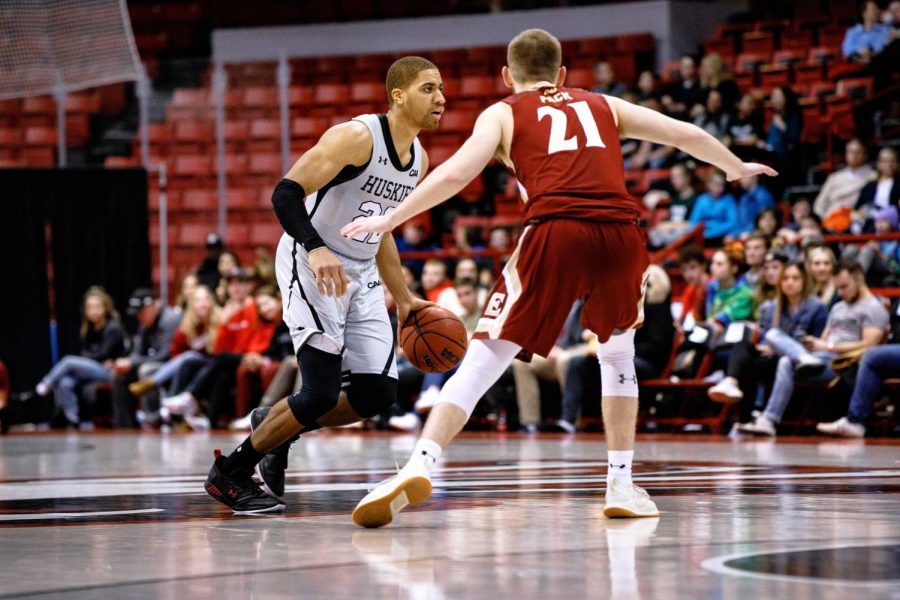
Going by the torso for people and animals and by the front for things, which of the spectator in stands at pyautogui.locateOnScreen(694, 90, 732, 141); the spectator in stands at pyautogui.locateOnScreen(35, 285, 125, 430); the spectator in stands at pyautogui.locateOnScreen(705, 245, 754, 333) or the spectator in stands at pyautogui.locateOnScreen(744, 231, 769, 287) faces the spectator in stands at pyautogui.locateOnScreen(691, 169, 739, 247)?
the spectator in stands at pyautogui.locateOnScreen(694, 90, 732, 141)

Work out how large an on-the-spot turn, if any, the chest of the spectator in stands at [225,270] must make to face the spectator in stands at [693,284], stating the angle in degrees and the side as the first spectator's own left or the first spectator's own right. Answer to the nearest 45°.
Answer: approximately 90° to the first spectator's own left

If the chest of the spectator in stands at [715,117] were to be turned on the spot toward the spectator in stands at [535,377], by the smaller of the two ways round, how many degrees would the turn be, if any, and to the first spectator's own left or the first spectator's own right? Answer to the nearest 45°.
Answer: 0° — they already face them

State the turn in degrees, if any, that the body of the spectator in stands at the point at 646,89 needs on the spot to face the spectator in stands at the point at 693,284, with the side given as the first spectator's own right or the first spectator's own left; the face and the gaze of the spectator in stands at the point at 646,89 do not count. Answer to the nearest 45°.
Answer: approximately 45° to the first spectator's own left

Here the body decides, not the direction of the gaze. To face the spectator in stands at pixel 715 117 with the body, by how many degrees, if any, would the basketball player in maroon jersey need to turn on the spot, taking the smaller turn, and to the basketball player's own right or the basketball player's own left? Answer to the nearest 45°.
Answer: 0° — they already face them

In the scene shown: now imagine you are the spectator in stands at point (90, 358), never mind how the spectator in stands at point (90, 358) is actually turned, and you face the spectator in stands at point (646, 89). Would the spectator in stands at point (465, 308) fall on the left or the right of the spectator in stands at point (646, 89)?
right

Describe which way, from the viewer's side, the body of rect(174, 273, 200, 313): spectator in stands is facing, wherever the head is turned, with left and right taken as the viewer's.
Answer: facing the viewer and to the right of the viewer

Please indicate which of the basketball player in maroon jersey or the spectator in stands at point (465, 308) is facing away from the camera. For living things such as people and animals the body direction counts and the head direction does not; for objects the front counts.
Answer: the basketball player in maroon jersey

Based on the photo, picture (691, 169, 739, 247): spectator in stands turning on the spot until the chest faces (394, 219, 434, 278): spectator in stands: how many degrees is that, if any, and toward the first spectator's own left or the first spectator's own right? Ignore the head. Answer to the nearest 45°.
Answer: approximately 90° to the first spectator's own right

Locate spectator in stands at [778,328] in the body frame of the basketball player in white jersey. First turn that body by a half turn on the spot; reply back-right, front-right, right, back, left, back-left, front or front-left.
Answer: right

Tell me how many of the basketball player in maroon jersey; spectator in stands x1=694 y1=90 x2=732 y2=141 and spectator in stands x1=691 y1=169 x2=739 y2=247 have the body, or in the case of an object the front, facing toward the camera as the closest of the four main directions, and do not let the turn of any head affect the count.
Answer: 2

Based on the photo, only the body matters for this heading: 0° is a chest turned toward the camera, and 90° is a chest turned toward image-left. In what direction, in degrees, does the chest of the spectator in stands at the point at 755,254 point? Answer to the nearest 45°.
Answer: approximately 45°

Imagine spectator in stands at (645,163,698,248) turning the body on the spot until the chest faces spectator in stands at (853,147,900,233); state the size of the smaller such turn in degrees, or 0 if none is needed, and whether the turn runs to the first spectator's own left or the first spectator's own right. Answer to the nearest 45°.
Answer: approximately 90° to the first spectator's own left

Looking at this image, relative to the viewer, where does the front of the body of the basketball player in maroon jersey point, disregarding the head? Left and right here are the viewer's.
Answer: facing away from the viewer
